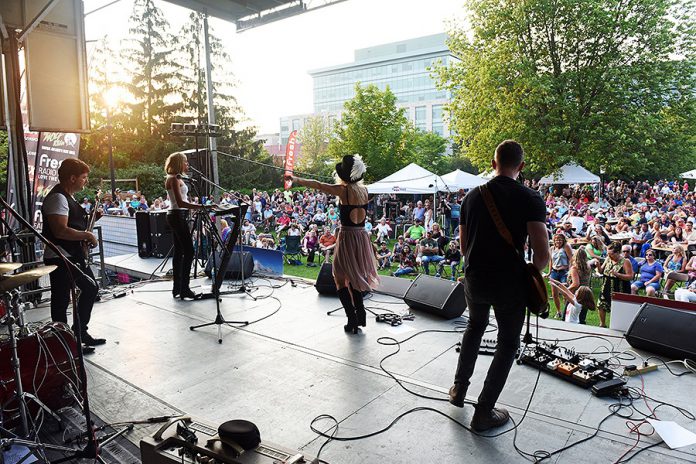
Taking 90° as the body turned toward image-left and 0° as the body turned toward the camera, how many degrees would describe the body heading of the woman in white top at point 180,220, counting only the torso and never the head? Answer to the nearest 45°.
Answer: approximately 270°

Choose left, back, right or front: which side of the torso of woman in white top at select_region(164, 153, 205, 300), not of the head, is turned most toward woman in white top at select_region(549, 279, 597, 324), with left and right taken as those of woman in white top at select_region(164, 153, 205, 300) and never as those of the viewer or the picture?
front

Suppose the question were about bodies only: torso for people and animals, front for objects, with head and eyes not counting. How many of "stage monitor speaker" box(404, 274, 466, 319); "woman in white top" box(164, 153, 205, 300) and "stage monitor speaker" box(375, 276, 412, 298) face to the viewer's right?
1

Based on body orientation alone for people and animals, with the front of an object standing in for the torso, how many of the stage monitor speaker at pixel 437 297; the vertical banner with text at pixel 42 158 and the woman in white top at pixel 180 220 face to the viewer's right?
1

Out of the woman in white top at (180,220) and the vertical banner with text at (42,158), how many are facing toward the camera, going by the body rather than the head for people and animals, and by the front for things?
1

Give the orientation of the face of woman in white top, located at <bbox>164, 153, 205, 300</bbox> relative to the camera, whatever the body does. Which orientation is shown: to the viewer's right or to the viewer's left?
to the viewer's right

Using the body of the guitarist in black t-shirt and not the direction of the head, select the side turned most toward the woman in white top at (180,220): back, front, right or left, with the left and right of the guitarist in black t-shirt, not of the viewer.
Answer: left

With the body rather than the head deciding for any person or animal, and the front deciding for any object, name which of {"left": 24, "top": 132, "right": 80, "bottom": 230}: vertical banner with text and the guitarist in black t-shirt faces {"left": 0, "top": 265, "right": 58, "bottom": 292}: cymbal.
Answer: the vertical banner with text

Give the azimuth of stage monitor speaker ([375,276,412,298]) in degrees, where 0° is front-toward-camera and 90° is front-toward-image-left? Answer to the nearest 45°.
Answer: approximately 45°

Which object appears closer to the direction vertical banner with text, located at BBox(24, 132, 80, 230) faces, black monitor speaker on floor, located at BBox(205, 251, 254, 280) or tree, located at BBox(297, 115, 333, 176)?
the black monitor speaker on floor

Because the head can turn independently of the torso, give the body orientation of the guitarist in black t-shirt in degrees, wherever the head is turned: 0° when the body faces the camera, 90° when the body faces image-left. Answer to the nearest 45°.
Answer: approximately 225°

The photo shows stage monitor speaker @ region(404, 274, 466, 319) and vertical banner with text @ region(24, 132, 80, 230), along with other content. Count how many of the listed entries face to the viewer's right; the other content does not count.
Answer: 0
